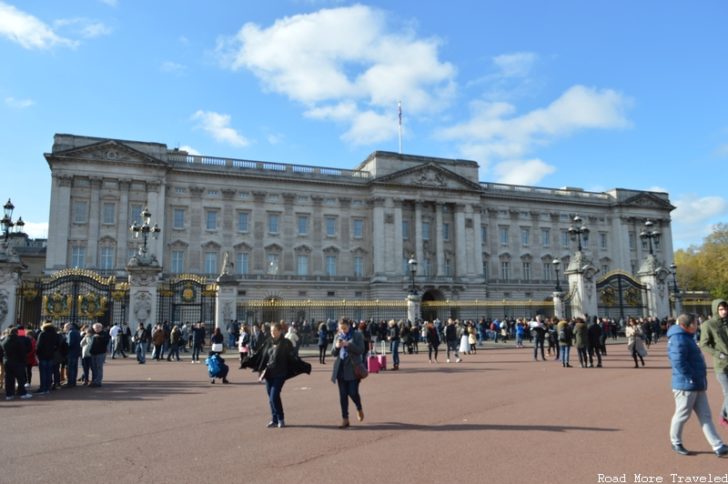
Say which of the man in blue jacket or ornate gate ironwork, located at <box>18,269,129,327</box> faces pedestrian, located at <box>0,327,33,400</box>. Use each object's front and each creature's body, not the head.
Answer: the ornate gate ironwork

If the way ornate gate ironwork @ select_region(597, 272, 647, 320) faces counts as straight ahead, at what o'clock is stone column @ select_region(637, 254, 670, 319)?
The stone column is roughly at 8 o'clock from the ornate gate ironwork.
